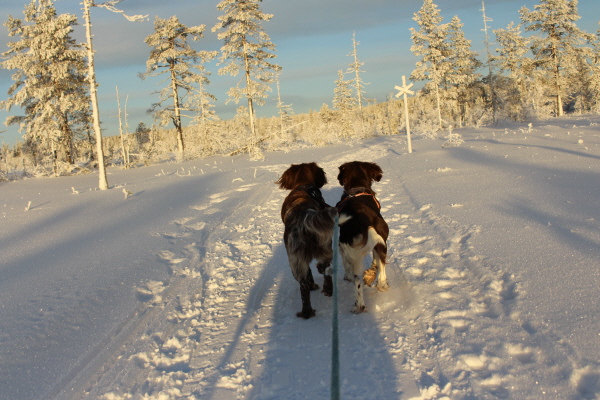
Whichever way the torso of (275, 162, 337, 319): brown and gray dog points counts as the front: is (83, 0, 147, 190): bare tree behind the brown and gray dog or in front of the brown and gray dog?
in front

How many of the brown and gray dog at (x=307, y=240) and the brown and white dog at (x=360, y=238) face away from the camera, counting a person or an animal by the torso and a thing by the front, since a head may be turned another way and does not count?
2

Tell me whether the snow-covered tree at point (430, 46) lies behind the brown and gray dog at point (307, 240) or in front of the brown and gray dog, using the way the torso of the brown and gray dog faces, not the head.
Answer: in front

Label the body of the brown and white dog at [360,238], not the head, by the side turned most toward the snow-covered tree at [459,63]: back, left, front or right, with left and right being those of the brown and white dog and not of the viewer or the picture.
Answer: front

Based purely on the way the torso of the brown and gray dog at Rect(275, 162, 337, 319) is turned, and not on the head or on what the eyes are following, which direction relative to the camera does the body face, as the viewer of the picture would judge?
away from the camera

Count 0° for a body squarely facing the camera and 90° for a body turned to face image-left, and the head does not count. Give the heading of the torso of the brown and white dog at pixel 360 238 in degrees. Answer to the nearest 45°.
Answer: approximately 180°
